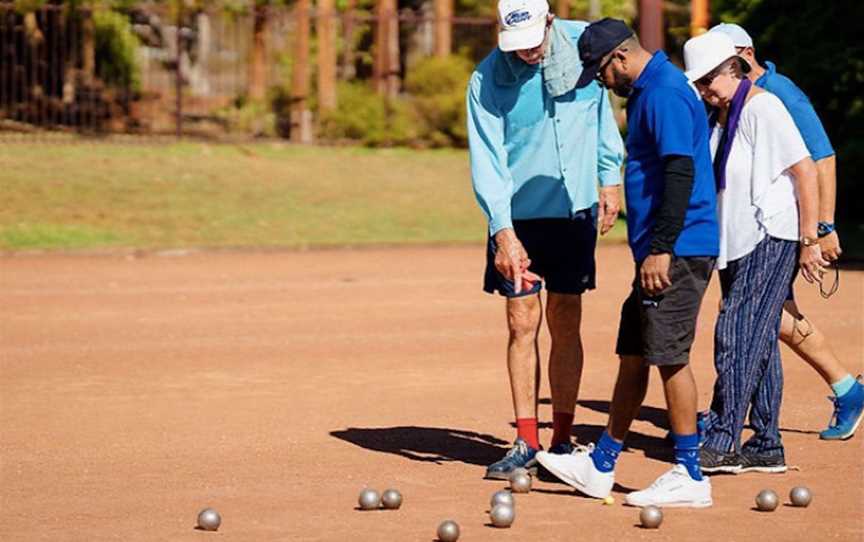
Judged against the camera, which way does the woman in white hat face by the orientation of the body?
to the viewer's left

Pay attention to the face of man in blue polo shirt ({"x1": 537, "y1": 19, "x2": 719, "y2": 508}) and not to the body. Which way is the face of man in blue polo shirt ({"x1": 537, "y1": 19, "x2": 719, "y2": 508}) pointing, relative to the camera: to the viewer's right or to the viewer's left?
to the viewer's left

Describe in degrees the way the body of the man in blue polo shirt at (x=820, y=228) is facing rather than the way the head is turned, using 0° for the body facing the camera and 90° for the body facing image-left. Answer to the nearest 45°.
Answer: approximately 90°

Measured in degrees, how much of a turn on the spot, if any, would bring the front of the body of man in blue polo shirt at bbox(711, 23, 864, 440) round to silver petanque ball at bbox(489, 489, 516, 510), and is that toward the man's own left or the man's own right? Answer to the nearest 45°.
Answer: approximately 45° to the man's own left

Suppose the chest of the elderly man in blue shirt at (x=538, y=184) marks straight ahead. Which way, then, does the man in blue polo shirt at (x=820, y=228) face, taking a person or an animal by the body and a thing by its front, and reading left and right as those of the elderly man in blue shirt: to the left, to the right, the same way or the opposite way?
to the right

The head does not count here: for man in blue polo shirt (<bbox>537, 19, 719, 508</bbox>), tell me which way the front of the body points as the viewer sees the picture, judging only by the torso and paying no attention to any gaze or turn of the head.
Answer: to the viewer's left

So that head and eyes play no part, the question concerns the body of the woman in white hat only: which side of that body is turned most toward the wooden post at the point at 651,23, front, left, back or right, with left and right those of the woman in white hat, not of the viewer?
right

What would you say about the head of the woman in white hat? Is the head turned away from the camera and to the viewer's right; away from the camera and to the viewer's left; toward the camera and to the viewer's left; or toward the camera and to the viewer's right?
toward the camera and to the viewer's left
